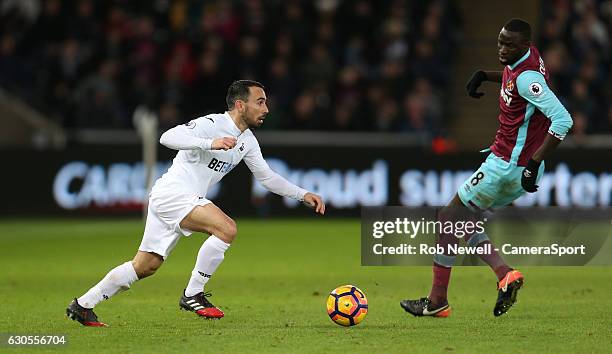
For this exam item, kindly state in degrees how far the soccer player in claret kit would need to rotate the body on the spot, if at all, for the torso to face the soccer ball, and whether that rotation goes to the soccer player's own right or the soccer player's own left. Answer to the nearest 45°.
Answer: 0° — they already face it

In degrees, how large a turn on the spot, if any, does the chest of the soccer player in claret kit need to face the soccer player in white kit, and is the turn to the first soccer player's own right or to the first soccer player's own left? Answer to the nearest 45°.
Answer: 0° — they already face them

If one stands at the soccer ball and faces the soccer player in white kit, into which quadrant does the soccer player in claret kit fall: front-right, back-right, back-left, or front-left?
back-right

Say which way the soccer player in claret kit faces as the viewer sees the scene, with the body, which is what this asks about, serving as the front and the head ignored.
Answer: to the viewer's left

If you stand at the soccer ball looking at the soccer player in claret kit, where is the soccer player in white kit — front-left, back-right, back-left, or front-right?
back-left
